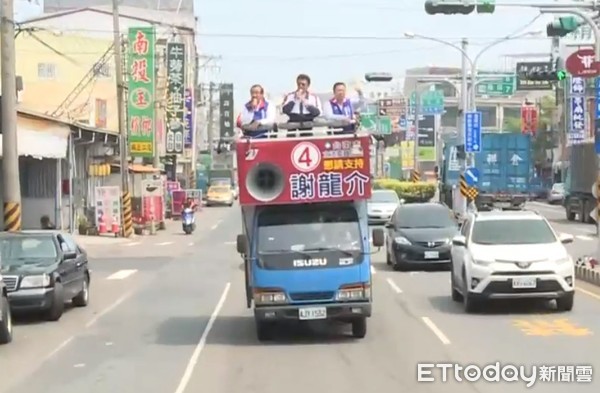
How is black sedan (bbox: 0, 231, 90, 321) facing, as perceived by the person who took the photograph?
facing the viewer and to the left of the viewer

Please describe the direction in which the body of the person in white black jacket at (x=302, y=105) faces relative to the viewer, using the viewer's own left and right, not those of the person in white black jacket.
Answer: facing the viewer

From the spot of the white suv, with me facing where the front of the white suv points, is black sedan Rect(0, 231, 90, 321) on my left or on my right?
on my right

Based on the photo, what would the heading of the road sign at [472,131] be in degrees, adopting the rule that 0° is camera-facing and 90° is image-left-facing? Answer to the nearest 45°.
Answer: approximately 0°

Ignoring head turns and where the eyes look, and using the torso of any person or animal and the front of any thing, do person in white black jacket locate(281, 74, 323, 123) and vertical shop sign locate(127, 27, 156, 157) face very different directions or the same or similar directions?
same or similar directions

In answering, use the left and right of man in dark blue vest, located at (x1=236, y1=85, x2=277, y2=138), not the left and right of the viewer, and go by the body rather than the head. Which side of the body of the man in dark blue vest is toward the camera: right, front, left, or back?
front

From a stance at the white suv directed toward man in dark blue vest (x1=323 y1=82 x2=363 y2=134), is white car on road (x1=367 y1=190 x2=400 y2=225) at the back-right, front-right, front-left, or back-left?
back-right

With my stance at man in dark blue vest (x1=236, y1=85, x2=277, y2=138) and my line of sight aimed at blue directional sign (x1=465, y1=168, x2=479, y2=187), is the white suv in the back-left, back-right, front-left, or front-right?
front-right

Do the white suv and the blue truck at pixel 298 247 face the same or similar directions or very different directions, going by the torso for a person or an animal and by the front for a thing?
same or similar directions

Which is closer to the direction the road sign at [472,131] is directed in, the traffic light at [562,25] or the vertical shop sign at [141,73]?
the traffic light

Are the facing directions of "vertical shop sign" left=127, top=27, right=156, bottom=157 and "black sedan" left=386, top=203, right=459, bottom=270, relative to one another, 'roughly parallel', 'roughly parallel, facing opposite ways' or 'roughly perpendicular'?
roughly parallel

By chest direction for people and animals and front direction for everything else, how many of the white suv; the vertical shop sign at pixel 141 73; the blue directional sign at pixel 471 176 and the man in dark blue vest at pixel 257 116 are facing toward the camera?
4

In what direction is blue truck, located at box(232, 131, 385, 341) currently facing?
toward the camera

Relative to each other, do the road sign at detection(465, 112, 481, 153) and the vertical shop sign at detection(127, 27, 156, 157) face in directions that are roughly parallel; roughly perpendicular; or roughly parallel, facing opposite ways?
roughly parallel
